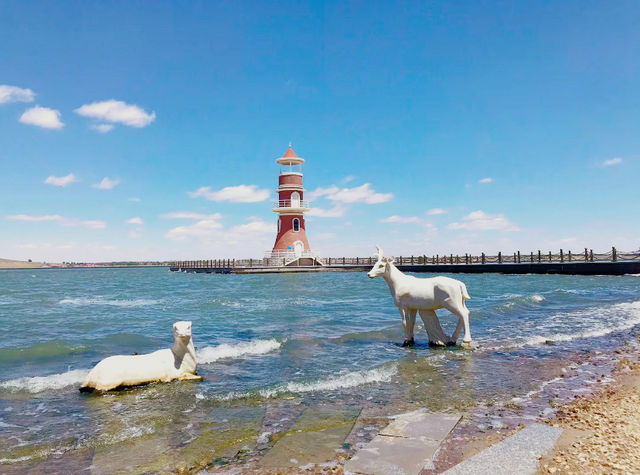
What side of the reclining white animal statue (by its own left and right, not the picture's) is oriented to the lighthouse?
left

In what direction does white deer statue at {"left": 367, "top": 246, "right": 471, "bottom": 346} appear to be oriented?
to the viewer's left

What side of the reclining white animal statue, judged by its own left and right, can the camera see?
right

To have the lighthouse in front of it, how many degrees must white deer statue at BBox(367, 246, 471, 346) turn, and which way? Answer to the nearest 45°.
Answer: approximately 90° to its right

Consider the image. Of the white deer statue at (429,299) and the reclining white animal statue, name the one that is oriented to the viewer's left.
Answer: the white deer statue

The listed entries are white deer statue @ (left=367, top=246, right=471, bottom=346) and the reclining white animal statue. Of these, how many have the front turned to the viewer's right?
1

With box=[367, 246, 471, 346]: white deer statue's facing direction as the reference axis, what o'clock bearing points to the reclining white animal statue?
The reclining white animal statue is roughly at 11 o'clock from the white deer statue.

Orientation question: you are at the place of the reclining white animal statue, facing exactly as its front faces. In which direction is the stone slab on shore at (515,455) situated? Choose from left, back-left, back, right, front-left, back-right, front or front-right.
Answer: front-right

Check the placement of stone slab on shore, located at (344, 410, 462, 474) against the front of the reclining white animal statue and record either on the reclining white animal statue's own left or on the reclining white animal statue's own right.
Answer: on the reclining white animal statue's own right

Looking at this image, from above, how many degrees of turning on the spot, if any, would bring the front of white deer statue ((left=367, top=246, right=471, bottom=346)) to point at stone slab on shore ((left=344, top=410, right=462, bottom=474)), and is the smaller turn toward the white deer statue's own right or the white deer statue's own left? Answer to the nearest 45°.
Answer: approximately 90° to the white deer statue's own left

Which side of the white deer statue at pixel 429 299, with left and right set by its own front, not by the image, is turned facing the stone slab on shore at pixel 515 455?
left
